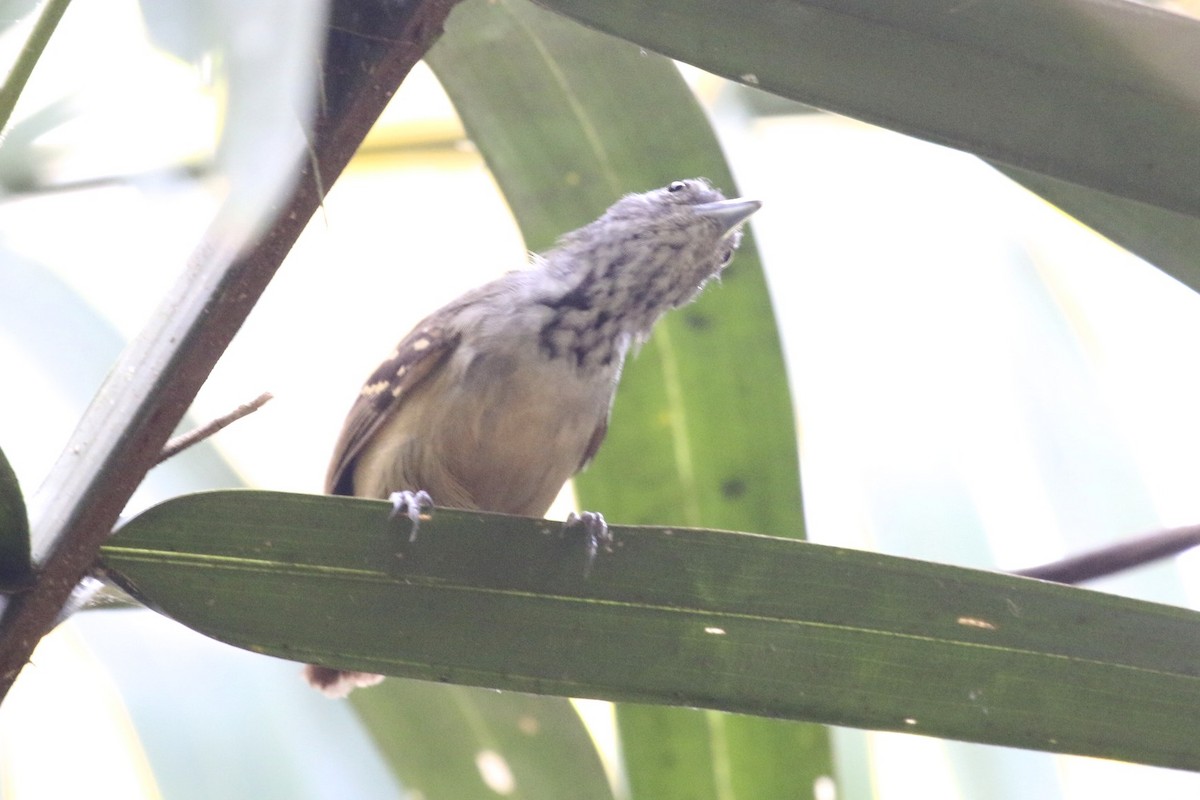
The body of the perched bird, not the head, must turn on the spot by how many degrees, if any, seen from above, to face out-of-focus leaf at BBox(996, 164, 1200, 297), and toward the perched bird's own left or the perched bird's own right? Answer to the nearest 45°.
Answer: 0° — it already faces it

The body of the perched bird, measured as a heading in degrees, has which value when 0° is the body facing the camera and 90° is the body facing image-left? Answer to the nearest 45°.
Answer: approximately 315°

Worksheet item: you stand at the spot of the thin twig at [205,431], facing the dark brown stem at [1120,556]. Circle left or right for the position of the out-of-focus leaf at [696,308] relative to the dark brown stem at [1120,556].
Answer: left
